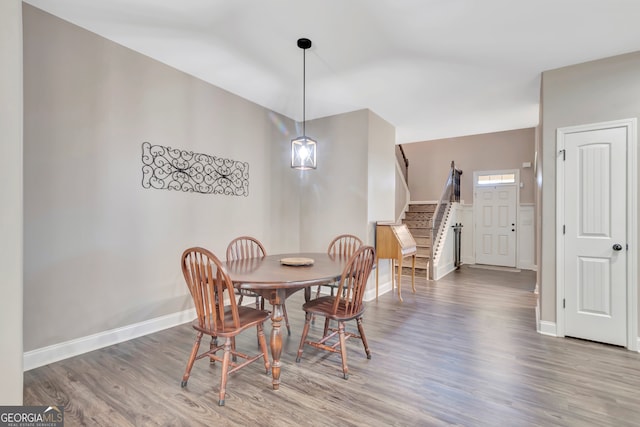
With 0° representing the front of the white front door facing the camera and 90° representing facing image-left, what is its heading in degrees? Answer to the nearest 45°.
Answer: approximately 0°

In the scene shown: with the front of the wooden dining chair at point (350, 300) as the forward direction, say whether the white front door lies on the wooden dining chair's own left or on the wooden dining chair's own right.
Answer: on the wooden dining chair's own right

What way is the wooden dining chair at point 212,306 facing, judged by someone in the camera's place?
facing away from the viewer and to the right of the viewer

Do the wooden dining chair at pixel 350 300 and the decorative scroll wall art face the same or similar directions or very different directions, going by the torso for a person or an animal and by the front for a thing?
very different directions

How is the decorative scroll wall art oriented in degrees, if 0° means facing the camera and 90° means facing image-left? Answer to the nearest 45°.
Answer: approximately 315°

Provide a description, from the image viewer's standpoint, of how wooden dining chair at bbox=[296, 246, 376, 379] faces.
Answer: facing away from the viewer and to the left of the viewer

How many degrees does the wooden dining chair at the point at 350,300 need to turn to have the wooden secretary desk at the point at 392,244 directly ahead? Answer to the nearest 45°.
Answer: approximately 45° to its right

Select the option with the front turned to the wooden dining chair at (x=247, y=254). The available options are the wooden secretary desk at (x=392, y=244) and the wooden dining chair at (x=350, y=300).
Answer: the wooden dining chair at (x=350, y=300)
